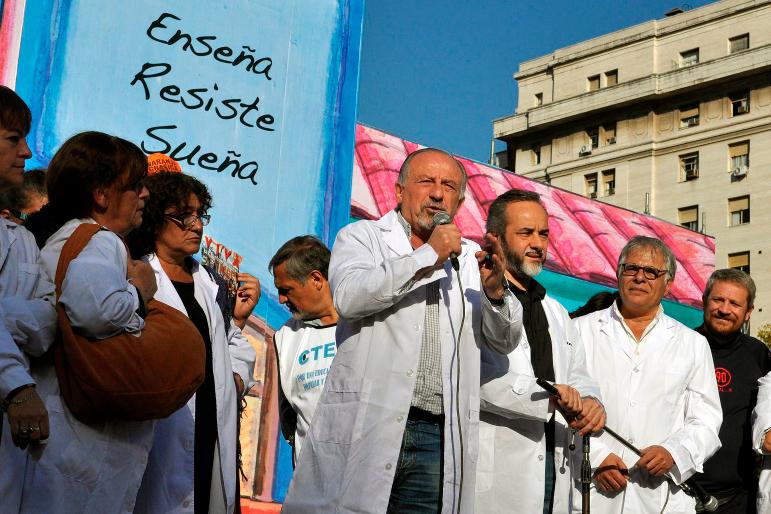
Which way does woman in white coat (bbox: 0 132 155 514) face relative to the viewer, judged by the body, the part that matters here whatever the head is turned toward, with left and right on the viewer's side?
facing to the right of the viewer

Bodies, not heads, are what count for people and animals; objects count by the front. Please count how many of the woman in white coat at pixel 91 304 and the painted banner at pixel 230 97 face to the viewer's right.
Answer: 1

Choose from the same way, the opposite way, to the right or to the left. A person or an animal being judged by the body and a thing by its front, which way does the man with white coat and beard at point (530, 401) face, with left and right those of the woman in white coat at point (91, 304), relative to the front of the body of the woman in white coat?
to the right

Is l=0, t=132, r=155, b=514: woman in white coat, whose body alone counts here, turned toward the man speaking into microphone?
yes

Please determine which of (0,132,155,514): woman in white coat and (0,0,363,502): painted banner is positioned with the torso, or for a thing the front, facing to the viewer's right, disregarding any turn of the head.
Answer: the woman in white coat

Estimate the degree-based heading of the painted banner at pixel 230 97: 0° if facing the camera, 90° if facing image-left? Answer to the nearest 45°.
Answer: approximately 0°

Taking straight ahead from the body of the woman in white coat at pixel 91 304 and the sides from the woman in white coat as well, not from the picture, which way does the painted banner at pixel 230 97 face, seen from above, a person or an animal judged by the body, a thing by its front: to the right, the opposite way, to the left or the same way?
to the right
